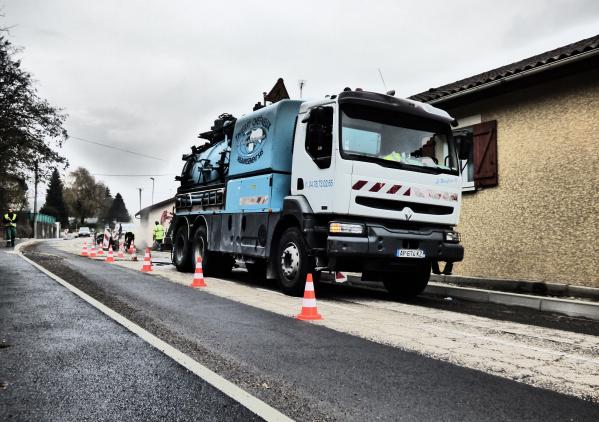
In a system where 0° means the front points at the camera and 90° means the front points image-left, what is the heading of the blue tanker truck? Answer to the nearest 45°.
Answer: approximately 315°

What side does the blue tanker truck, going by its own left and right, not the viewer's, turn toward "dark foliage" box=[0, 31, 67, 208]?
back

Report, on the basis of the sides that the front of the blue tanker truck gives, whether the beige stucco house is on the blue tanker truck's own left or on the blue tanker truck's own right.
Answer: on the blue tanker truck's own left

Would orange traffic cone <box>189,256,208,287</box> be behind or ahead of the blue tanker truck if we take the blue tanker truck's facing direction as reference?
behind

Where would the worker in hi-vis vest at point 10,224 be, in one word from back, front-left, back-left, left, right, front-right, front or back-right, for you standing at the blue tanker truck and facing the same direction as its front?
back
